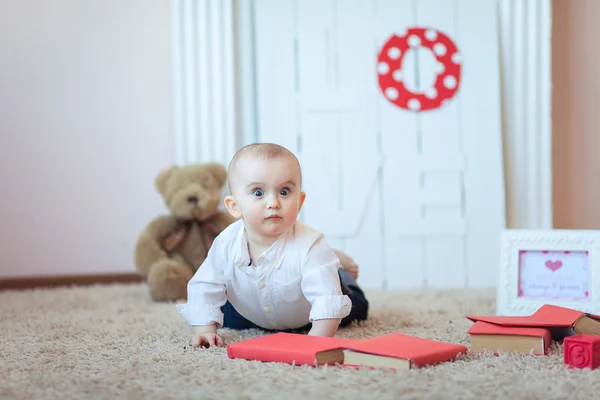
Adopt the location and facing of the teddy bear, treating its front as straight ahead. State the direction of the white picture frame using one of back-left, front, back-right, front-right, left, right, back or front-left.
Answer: front-left

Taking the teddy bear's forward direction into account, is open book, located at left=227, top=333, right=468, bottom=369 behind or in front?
in front

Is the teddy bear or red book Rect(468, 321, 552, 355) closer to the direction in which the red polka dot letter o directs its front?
the red book

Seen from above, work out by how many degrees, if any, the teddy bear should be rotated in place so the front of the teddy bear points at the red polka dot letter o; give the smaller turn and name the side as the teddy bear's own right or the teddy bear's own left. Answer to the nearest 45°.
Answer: approximately 90° to the teddy bear's own left

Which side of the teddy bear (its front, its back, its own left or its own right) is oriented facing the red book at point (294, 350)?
front

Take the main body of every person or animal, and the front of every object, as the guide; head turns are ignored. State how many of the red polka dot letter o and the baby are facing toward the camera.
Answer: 2

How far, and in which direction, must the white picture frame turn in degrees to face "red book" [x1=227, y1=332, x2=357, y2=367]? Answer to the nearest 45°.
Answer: approximately 45° to its right

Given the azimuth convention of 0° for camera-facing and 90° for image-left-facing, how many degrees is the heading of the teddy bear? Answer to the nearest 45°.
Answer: approximately 0°
